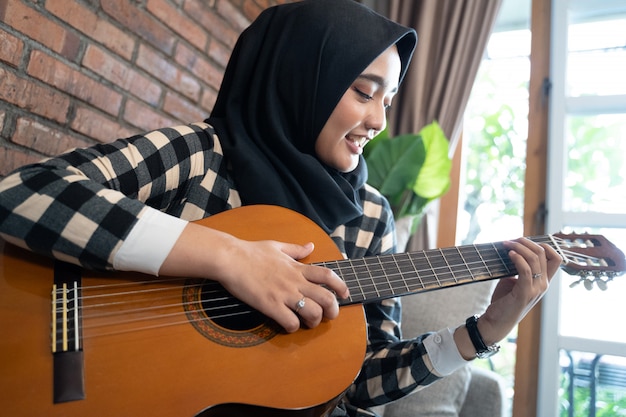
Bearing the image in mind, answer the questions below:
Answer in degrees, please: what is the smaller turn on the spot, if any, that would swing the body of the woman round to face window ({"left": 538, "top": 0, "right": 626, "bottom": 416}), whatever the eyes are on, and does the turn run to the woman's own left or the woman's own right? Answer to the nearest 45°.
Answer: approximately 90° to the woman's own left

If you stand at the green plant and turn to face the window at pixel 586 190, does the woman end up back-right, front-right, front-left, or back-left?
back-right
